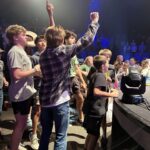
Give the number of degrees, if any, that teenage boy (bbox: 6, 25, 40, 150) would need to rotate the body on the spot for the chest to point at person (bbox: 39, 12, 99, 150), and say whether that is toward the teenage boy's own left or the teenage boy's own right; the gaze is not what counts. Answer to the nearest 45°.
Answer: approximately 45° to the teenage boy's own right

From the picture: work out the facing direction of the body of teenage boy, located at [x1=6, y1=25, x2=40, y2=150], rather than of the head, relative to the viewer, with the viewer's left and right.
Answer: facing to the right of the viewer

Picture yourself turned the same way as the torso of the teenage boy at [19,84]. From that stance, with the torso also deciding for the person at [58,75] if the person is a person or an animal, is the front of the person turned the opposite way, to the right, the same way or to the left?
to the left

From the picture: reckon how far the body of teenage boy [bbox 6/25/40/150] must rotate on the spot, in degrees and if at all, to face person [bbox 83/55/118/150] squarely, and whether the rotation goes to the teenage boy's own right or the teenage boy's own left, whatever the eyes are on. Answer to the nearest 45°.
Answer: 0° — they already face them

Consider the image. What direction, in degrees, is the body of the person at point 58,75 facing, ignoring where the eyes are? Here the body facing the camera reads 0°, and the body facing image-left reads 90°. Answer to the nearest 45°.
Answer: approximately 180°

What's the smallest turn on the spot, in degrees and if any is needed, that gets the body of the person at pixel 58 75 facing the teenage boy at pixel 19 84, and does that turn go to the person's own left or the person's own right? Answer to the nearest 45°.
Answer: approximately 45° to the person's own left

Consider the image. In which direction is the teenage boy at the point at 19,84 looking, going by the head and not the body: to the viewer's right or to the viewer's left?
to the viewer's right
